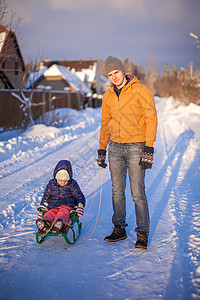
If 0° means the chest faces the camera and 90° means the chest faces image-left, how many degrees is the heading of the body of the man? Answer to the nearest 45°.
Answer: approximately 45°

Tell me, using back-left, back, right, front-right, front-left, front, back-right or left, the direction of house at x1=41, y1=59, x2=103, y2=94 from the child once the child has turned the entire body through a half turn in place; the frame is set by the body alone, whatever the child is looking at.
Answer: front-left

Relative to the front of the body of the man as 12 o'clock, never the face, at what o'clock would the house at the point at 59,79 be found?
The house is roughly at 4 o'clock from the man.

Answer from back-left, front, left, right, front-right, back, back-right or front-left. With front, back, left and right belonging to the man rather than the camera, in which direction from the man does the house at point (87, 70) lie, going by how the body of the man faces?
back-right

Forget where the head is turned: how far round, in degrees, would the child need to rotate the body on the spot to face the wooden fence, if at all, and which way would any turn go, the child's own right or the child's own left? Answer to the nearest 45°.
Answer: approximately 135° to the child's own right

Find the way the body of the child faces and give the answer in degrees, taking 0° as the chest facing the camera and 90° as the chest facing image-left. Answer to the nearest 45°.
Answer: approximately 45°

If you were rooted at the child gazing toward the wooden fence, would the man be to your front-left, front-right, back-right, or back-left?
back-right
